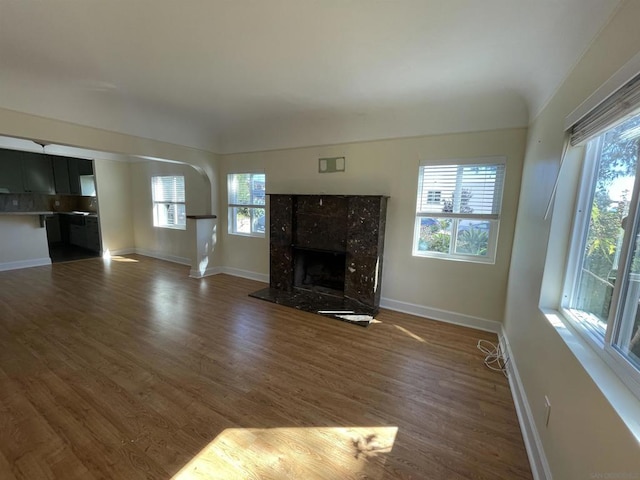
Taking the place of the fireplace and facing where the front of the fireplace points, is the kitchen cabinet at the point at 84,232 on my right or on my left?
on my right

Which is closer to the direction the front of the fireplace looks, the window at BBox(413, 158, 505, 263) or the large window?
the large window

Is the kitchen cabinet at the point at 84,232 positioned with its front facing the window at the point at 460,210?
no

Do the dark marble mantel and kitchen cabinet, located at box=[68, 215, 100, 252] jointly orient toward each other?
no

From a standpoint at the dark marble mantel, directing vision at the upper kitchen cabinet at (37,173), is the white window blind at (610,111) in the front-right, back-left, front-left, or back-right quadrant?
back-left

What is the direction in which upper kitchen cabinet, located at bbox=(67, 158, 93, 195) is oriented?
toward the camera

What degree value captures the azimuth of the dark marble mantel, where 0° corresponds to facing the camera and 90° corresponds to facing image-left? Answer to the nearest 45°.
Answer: approximately 45°

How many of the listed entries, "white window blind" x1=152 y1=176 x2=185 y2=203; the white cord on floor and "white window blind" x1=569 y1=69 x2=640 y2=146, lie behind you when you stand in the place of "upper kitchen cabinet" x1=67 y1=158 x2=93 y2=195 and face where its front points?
0

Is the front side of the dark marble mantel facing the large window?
no

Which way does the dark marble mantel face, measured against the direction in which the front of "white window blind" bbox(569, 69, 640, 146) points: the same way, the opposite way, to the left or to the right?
to the left

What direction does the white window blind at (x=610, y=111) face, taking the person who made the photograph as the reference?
facing to the left of the viewer

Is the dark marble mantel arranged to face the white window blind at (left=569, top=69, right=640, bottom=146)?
no

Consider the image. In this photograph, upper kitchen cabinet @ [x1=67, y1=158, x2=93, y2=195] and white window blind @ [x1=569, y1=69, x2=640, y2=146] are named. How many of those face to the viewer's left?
1

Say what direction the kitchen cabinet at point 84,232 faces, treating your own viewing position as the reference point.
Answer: facing the viewer and to the left of the viewer

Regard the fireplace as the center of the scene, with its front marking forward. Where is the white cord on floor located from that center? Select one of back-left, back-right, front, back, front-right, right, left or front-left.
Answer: left

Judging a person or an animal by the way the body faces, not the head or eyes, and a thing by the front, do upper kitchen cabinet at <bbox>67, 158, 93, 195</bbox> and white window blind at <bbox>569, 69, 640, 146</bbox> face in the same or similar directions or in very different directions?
very different directions
